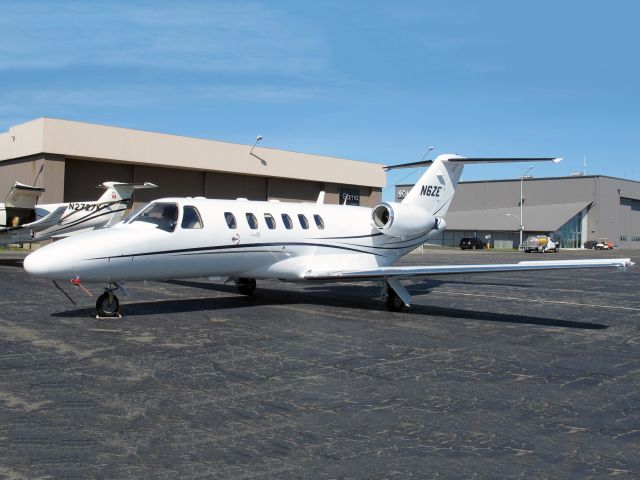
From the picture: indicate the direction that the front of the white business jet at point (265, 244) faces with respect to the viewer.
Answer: facing the viewer and to the left of the viewer

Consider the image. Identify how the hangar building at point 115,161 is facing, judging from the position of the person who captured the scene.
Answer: facing the viewer and to the right of the viewer

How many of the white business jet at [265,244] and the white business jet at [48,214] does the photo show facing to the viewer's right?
0

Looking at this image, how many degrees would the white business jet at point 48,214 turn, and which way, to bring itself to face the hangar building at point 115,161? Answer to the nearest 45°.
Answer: approximately 135° to its right

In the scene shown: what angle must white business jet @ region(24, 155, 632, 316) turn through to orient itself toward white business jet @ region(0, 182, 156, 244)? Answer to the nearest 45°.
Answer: approximately 90° to its right

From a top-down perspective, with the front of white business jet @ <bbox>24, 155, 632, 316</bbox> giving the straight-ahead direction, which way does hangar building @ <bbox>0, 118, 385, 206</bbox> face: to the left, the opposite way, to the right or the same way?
to the left

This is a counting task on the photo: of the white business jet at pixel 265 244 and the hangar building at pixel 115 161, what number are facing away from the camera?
0

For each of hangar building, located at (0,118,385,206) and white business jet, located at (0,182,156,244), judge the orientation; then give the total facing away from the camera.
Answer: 0

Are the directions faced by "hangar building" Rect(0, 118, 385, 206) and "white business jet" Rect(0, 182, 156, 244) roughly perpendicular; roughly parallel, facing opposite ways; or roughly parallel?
roughly perpendicular

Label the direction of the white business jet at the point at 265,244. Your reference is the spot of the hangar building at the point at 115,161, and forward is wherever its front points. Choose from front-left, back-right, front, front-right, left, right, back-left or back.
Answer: front-right

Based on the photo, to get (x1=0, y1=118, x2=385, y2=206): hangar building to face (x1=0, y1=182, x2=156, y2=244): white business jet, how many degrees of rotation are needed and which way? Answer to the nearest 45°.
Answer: approximately 45° to its right
